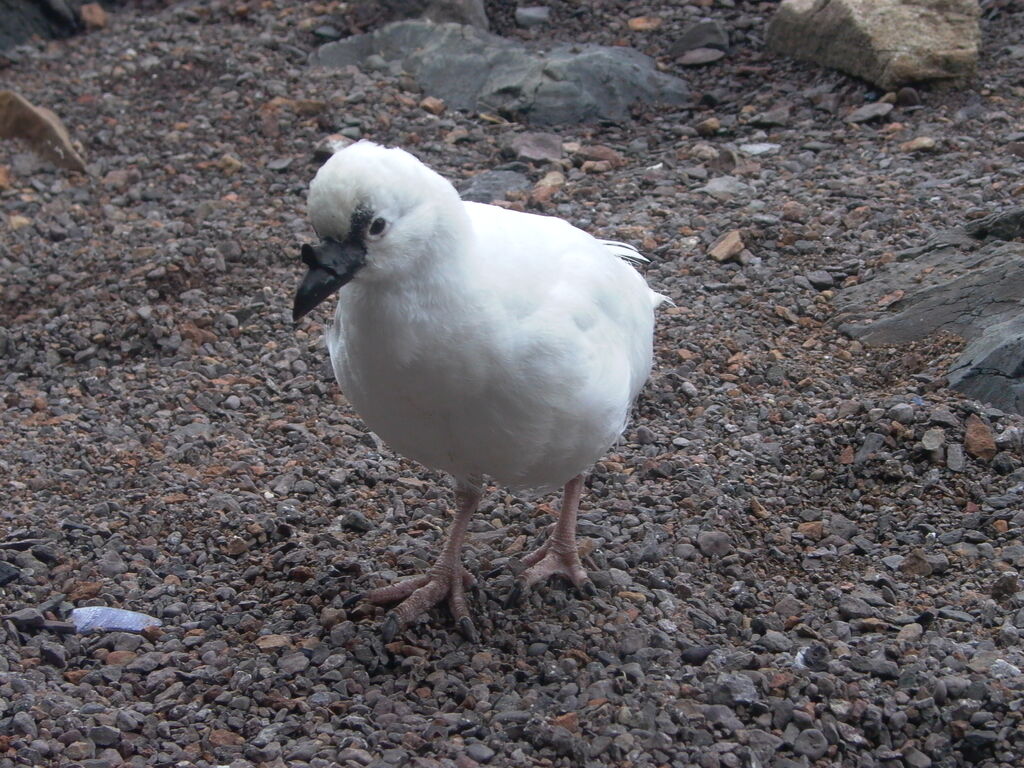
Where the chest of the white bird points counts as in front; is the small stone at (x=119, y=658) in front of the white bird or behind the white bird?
in front

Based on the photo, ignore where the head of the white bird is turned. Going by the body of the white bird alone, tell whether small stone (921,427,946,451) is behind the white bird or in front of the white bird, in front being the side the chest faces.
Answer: behind

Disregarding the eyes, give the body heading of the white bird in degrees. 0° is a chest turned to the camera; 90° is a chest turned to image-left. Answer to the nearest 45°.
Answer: approximately 45°

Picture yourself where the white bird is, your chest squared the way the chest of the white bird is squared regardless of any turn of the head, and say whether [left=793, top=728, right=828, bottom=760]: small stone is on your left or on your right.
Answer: on your left

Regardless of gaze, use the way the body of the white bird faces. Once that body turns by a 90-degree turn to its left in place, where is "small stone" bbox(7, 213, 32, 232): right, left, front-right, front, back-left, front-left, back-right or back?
back

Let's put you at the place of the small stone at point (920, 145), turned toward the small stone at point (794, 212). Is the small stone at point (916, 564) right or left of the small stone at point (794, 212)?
left

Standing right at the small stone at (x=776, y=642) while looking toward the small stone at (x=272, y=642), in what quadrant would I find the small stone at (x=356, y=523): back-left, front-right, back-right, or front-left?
front-right

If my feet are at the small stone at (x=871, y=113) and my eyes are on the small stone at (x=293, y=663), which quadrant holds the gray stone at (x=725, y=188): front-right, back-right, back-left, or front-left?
front-right

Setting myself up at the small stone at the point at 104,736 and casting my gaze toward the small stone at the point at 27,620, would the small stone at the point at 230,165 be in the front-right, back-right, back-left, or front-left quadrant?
front-right

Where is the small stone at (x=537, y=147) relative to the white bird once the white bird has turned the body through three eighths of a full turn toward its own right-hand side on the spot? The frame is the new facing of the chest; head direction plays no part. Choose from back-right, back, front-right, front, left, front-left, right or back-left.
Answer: front

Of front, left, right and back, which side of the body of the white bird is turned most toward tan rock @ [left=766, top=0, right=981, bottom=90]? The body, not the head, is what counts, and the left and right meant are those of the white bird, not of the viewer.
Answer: back

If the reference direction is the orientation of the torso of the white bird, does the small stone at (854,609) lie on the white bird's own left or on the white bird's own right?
on the white bird's own left

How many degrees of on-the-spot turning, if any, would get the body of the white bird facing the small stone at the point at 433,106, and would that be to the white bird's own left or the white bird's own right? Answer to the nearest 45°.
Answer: approximately 135° to the white bird's own right

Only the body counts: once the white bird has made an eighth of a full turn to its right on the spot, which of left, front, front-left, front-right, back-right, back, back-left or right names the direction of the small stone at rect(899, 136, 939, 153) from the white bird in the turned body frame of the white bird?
back-right

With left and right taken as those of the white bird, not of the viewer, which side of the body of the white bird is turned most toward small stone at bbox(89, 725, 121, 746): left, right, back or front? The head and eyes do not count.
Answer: front

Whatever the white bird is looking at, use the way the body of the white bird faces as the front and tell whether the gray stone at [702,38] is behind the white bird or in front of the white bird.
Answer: behind

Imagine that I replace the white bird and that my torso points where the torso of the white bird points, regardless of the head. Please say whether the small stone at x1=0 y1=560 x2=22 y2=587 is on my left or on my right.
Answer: on my right

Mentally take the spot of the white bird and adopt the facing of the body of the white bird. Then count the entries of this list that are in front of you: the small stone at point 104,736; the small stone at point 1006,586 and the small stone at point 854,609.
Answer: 1

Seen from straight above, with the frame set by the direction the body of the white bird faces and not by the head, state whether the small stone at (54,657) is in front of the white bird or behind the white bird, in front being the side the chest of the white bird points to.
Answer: in front

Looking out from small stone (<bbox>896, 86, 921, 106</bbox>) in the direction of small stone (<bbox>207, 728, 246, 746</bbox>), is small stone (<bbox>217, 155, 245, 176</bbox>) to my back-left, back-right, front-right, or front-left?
front-right
